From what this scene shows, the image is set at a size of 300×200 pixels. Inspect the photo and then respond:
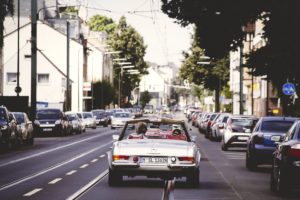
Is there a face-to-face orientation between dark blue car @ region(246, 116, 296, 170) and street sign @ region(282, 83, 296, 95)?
yes

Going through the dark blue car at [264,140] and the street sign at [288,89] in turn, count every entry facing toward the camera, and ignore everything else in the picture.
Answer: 1

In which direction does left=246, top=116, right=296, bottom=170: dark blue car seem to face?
away from the camera

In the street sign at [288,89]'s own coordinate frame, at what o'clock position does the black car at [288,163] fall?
The black car is roughly at 12 o'clock from the street sign.

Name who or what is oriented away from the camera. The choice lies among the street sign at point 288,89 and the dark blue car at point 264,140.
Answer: the dark blue car

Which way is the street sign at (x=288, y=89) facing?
toward the camera

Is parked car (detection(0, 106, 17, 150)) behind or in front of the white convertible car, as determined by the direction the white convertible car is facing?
in front

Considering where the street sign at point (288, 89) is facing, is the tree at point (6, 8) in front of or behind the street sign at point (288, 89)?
in front

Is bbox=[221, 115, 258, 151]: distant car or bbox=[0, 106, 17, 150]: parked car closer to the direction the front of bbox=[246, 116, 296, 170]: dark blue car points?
the distant car

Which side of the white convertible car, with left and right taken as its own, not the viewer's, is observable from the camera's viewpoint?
back

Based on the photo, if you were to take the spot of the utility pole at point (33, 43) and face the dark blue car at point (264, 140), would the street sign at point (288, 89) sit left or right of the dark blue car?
left

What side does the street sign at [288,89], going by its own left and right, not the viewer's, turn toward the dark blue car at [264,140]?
front

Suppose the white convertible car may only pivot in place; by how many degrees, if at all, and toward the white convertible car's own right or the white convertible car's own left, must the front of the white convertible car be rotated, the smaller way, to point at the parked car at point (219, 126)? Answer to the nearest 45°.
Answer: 0° — it already faces it

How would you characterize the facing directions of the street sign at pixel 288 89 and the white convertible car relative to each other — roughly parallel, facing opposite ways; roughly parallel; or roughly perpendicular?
roughly parallel, facing opposite ways
